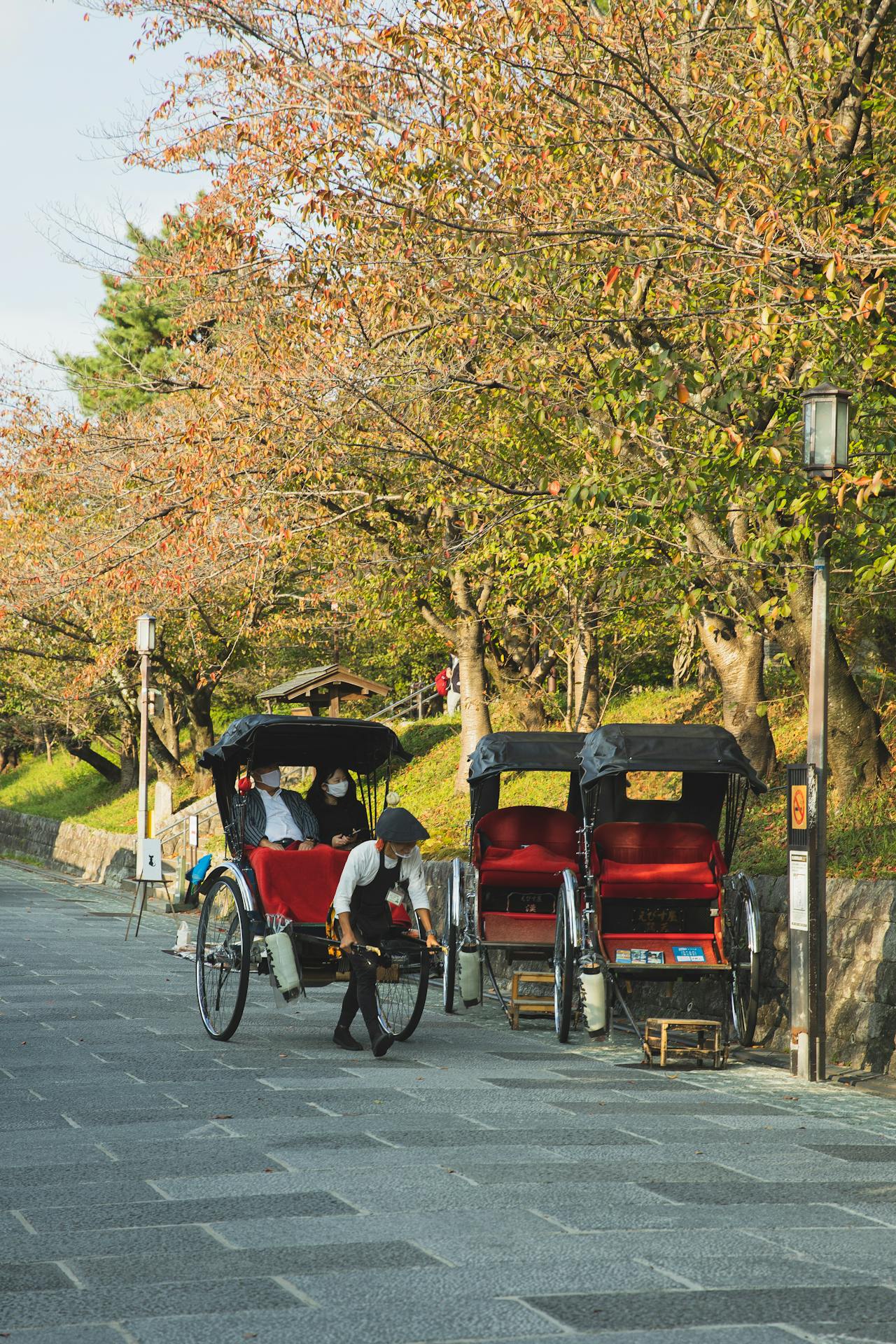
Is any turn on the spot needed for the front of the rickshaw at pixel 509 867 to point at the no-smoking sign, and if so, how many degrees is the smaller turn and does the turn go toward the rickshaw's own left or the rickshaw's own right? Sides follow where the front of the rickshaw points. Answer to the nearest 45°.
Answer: approximately 45° to the rickshaw's own left

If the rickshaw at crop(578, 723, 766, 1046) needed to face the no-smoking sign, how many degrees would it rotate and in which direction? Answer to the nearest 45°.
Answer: approximately 45° to its left

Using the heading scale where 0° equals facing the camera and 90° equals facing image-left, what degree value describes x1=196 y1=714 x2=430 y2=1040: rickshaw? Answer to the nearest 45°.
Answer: approximately 315°

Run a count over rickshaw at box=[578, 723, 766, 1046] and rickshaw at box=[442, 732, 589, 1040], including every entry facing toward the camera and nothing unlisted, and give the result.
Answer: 2

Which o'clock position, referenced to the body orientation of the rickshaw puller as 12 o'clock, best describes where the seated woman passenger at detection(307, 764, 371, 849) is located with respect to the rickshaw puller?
The seated woman passenger is roughly at 7 o'clock from the rickshaw puller.

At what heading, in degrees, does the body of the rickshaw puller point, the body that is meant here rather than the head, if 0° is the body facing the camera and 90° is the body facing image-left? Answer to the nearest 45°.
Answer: approximately 315°

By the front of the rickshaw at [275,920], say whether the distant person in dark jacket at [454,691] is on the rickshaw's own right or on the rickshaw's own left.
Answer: on the rickshaw's own left

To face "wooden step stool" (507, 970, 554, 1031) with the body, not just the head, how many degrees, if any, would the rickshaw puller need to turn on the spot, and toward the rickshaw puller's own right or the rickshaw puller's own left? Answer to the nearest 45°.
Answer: approximately 90° to the rickshaw puller's own left
